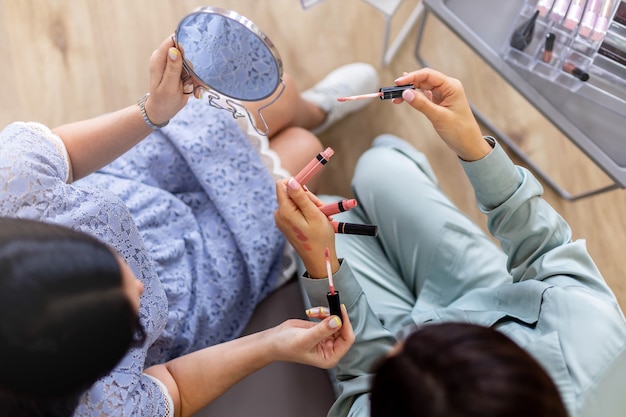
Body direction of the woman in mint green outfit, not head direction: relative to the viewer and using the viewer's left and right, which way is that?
facing away from the viewer and to the left of the viewer

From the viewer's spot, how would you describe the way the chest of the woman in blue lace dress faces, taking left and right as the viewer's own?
facing away from the viewer and to the right of the viewer

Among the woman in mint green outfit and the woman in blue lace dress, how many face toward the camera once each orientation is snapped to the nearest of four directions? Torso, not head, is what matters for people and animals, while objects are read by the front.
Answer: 0
